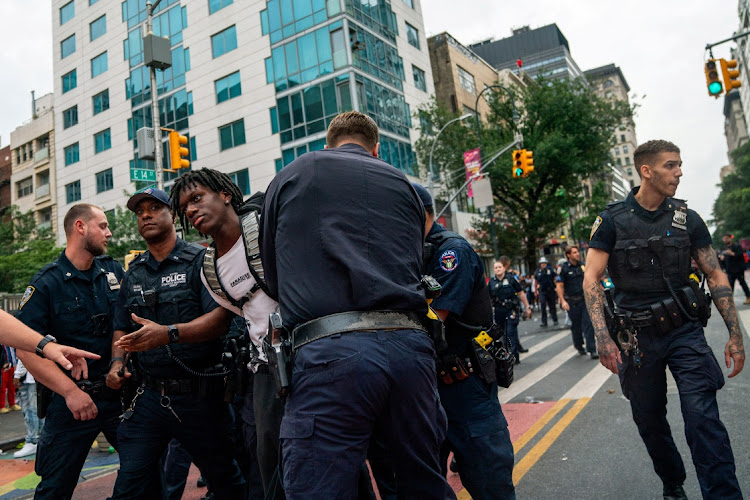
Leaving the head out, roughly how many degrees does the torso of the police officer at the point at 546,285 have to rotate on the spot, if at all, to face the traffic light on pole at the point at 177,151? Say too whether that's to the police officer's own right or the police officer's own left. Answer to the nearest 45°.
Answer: approximately 45° to the police officer's own right

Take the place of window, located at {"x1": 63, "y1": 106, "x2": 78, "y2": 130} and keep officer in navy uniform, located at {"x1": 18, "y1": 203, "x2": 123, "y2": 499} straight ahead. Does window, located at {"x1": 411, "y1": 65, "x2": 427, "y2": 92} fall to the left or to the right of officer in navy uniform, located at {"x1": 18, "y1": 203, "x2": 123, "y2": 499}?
left

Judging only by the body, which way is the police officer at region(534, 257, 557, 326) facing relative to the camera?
toward the camera

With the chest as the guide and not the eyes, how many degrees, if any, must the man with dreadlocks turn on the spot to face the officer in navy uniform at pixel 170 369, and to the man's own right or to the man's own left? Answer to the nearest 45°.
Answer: approximately 90° to the man's own right

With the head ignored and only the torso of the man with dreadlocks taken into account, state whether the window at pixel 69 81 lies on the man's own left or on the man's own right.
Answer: on the man's own right

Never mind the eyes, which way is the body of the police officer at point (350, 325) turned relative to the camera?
away from the camera

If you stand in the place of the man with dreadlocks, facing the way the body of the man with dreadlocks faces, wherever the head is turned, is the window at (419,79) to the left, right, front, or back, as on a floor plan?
back

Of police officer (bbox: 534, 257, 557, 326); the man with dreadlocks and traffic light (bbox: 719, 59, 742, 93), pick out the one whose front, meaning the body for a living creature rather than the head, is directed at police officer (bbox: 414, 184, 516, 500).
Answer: police officer (bbox: 534, 257, 557, 326)

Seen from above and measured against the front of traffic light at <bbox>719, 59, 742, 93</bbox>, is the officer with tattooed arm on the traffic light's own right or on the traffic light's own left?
on the traffic light's own right

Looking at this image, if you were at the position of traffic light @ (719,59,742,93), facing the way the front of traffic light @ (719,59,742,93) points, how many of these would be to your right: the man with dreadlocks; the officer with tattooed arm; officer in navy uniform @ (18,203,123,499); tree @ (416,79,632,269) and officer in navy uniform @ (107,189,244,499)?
4

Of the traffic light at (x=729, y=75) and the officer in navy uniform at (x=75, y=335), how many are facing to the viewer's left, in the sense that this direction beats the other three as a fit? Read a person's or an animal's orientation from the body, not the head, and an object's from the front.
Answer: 0

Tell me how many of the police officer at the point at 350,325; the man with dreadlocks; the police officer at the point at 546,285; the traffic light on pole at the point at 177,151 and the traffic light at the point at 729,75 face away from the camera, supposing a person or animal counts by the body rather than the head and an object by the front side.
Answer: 1

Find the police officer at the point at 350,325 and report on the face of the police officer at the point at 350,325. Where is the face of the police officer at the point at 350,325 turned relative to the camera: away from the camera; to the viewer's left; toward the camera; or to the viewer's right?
away from the camera
